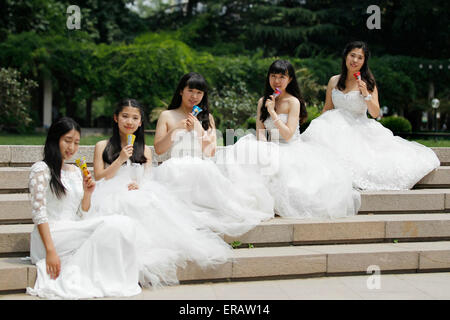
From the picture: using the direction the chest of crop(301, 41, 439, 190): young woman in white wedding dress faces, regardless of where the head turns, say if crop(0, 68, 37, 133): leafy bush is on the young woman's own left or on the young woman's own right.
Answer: on the young woman's own right

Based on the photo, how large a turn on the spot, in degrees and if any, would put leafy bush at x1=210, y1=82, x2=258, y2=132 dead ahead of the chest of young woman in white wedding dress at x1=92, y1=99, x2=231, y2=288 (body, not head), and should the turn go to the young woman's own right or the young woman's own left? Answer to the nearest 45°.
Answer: approximately 135° to the young woman's own left

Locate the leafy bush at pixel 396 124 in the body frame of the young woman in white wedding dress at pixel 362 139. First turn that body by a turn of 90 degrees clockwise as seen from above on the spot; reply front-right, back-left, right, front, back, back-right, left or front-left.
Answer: right

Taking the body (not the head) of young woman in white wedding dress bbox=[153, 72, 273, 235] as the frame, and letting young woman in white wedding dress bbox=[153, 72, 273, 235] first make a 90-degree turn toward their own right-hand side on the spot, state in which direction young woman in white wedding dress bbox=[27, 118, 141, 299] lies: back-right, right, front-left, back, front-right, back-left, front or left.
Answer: front

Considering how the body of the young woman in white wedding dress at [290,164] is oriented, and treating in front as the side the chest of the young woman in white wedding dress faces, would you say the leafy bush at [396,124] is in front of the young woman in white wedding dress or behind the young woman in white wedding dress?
behind

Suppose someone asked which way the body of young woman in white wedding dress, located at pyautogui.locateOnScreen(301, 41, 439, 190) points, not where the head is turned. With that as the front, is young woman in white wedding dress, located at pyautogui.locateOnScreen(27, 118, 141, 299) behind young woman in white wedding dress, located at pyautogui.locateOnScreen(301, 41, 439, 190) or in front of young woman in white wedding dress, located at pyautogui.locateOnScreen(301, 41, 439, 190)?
in front

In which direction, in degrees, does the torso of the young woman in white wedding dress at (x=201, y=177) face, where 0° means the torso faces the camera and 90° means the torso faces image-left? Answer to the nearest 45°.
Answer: approximately 315°

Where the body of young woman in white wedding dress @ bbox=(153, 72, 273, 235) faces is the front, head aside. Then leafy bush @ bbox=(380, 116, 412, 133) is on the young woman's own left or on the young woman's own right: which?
on the young woman's own left

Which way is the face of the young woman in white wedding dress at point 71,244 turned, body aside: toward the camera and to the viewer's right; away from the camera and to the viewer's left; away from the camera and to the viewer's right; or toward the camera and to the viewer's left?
toward the camera and to the viewer's right

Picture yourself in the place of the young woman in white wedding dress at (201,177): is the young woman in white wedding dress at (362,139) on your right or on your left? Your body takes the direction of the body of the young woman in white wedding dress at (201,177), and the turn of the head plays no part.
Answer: on your left
